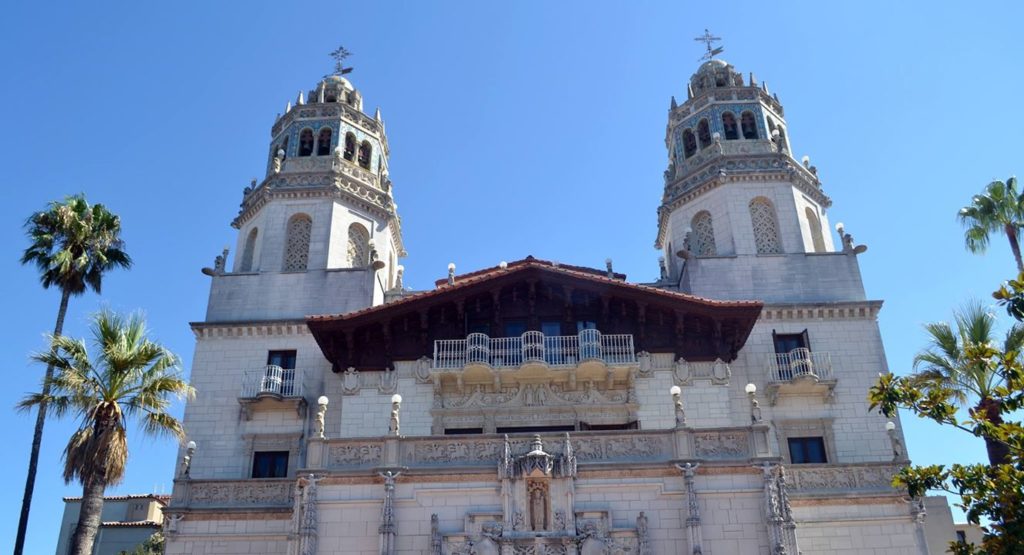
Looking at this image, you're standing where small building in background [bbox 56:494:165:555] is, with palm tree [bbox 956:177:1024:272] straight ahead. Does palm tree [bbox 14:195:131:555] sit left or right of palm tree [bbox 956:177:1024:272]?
right

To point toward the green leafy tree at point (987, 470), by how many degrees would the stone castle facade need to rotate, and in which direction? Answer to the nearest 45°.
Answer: approximately 45° to its left

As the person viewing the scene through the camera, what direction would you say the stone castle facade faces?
facing the viewer

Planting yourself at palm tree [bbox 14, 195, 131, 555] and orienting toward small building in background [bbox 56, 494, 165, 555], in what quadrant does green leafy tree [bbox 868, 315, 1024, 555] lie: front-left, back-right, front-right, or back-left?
back-right

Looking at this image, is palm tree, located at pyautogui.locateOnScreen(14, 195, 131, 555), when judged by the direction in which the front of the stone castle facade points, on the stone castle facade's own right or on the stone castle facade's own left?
on the stone castle facade's own right

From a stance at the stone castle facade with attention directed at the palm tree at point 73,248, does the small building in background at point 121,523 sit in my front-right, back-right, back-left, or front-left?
front-right

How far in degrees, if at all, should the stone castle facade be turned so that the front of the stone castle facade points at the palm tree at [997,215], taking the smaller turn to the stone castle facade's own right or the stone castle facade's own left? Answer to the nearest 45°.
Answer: approximately 90° to the stone castle facade's own left

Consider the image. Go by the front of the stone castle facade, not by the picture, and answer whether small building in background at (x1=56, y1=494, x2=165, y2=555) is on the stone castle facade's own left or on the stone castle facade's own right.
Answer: on the stone castle facade's own right

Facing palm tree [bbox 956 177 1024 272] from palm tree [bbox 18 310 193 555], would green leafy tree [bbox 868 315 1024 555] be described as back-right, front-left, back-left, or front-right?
front-right

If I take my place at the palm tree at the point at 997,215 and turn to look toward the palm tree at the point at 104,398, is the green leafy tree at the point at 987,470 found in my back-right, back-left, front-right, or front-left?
front-left

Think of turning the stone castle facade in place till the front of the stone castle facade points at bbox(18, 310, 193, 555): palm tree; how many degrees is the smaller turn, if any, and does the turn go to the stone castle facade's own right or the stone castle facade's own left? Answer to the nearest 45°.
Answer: approximately 90° to the stone castle facade's own right

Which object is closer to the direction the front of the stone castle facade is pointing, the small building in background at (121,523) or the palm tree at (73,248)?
the palm tree

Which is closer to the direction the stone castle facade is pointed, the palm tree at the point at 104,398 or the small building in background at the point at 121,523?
the palm tree

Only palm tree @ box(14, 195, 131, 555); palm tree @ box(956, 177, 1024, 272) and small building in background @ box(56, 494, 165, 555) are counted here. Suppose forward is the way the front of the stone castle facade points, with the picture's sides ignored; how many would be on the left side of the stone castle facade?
1
